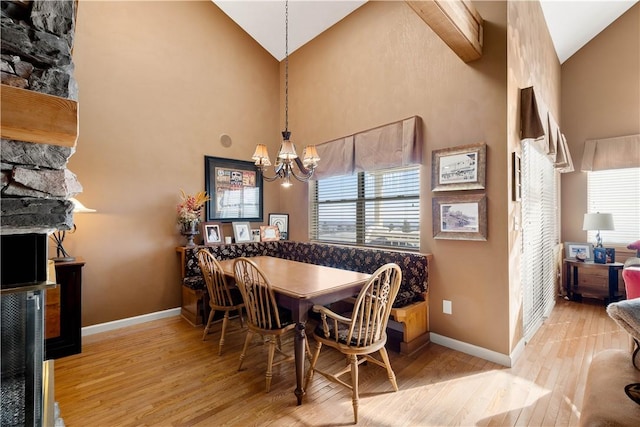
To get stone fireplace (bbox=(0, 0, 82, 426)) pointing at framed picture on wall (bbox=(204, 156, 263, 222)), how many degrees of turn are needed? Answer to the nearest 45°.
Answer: approximately 90° to its left

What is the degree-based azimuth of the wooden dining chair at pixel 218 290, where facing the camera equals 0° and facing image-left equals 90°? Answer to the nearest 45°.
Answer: approximately 225°

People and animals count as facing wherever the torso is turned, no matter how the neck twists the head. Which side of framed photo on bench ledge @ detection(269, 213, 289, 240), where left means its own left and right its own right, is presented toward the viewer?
front

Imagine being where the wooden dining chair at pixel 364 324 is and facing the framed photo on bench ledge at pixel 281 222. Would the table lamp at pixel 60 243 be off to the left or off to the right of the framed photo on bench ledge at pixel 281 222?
left

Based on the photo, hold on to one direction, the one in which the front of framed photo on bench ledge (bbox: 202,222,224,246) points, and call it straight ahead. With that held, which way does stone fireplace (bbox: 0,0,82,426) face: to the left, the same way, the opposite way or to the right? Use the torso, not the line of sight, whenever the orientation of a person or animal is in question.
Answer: to the left

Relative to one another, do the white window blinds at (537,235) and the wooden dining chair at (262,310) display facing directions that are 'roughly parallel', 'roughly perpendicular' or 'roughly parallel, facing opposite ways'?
roughly perpendicular

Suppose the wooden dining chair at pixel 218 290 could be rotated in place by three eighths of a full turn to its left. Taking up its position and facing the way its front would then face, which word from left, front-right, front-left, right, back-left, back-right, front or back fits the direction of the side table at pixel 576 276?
back

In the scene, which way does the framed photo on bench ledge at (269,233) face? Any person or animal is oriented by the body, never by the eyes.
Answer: toward the camera

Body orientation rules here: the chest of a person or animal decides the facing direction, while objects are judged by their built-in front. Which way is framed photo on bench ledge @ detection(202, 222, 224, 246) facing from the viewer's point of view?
toward the camera

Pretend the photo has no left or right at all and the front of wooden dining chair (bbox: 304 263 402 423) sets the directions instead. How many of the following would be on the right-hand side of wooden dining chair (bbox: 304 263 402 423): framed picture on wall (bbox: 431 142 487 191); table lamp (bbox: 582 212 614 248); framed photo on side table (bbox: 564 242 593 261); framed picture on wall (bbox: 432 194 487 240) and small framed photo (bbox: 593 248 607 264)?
5

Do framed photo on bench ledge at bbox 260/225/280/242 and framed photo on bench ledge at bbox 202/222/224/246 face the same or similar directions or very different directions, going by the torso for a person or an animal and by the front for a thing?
same or similar directions
